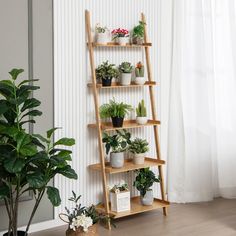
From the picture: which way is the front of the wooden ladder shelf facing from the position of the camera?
facing the viewer and to the right of the viewer

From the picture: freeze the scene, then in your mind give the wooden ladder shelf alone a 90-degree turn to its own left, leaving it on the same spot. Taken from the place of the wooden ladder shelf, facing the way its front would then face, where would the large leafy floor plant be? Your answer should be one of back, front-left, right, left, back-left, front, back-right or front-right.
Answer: back

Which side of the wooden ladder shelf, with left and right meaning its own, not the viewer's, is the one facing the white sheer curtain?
left
